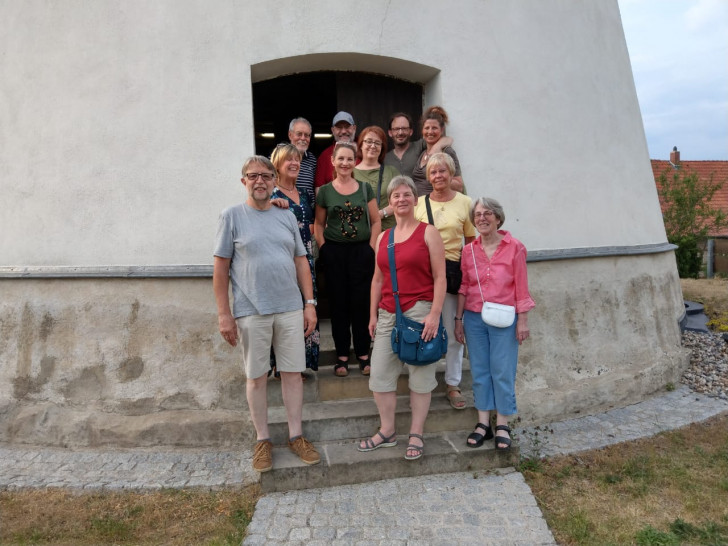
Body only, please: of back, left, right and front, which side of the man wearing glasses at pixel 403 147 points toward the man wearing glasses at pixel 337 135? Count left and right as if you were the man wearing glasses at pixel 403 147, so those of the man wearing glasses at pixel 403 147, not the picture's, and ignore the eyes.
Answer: right

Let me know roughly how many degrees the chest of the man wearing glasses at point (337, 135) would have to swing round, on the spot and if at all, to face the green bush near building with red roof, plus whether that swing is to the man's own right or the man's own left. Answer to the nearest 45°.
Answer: approximately 135° to the man's own left

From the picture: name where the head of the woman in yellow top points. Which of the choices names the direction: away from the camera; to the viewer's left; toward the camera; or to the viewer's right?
toward the camera

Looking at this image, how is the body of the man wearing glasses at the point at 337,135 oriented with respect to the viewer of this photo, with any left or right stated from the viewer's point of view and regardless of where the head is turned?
facing the viewer

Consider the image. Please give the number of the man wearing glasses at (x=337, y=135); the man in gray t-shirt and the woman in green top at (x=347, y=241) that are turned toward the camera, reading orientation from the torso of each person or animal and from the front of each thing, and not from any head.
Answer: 3

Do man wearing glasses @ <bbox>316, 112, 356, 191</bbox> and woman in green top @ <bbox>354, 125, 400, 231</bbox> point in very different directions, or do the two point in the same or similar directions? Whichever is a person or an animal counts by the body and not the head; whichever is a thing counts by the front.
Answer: same or similar directions

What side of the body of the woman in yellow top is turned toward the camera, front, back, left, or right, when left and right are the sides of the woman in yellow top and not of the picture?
front

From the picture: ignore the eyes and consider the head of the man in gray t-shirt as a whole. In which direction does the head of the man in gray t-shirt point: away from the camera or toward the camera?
toward the camera

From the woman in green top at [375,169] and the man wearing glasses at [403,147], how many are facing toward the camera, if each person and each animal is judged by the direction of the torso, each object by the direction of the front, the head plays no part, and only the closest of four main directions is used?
2

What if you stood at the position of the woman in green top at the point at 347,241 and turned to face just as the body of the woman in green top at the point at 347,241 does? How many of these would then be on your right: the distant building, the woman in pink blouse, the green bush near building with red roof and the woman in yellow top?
0

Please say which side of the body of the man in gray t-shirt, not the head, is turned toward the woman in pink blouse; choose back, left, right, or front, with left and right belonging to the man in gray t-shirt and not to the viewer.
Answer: left

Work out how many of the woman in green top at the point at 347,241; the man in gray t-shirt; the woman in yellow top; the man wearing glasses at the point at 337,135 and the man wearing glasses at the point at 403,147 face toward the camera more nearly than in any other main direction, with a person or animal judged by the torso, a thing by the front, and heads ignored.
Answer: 5

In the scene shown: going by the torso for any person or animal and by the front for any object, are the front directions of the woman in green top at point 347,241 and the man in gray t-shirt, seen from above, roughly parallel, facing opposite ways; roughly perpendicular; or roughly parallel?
roughly parallel
